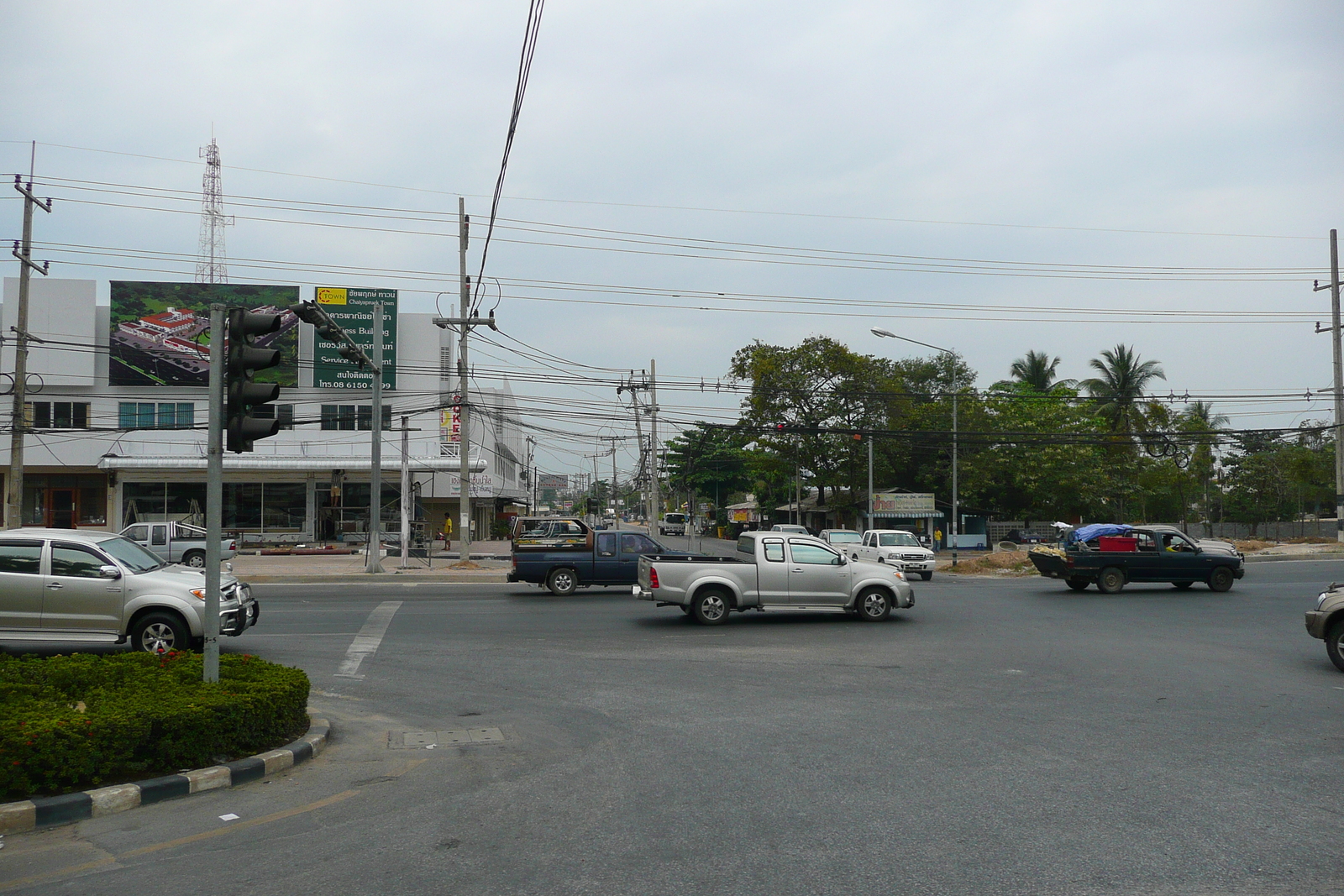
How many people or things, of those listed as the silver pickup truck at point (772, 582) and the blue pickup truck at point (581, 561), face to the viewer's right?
2

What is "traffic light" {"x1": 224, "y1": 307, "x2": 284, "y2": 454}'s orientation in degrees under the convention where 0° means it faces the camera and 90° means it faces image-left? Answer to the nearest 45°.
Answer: approximately 270°

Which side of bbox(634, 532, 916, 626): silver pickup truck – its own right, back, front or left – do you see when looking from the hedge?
right

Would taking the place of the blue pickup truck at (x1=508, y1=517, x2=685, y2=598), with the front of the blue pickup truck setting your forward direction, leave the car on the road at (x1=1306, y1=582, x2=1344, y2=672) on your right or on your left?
on your right

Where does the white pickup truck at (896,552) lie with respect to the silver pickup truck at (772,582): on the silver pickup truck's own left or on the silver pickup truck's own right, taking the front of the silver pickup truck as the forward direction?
on the silver pickup truck's own left

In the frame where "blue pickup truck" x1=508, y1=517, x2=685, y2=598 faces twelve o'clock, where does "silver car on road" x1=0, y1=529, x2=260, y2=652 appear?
The silver car on road is roughly at 4 o'clock from the blue pickup truck.

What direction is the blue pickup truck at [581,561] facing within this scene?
to the viewer's right

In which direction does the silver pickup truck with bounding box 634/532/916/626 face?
to the viewer's right

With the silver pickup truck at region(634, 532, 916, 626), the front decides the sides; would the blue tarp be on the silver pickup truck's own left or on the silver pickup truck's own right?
on the silver pickup truck's own left

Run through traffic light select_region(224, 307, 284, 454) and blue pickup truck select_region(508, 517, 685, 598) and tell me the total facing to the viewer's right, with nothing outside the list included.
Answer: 2
